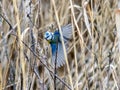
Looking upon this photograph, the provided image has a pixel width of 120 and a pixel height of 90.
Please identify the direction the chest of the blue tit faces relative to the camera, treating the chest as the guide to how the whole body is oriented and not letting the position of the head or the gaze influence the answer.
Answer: to the viewer's left
